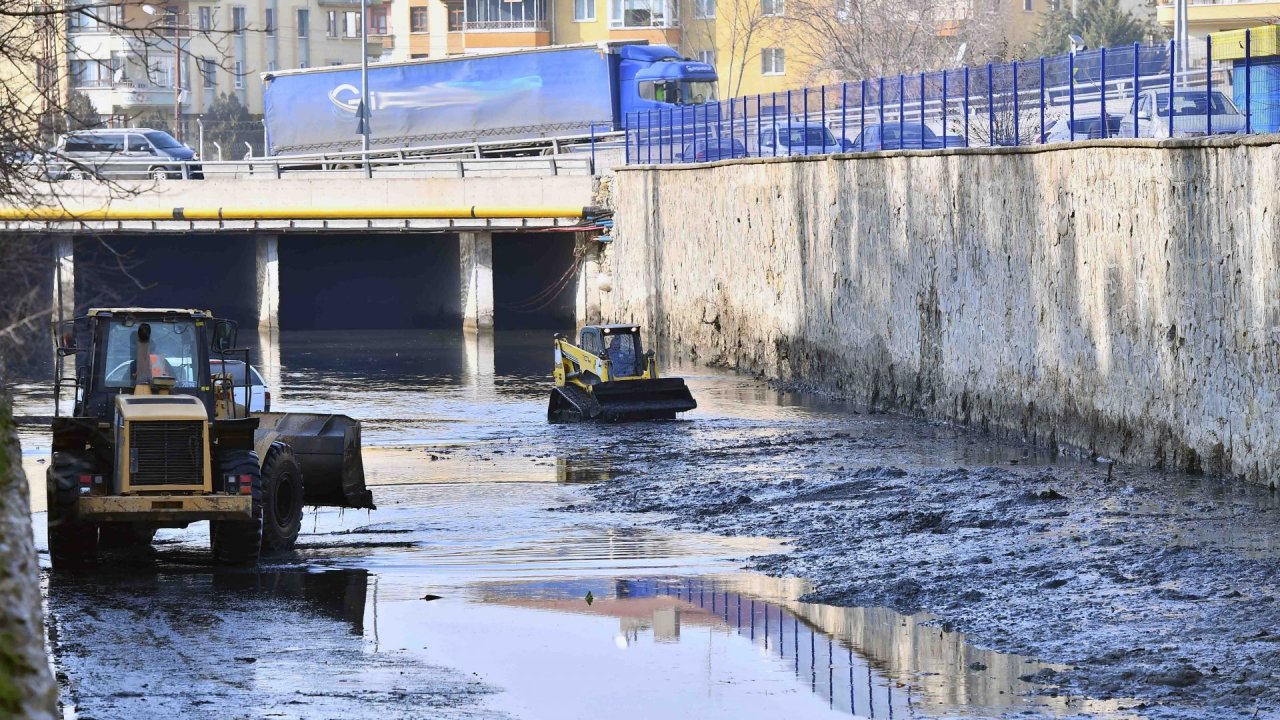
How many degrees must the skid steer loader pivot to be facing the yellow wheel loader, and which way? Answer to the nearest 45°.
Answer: approximately 45° to its right

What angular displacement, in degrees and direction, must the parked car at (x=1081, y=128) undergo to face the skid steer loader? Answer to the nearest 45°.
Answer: approximately 45° to its right

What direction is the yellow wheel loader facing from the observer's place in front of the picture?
facing away from the viewer and to the right of the viewer

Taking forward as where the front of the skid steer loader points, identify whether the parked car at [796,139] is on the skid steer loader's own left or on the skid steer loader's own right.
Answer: on the skid steer loader's own left

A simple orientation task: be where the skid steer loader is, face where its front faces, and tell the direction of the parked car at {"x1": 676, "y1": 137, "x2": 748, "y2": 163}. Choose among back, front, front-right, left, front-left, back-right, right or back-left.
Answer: back-left

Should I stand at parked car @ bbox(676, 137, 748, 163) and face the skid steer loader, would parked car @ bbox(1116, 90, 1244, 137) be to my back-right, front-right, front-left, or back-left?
front-left

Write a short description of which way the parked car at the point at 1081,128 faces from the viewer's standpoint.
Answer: facing to the left of the viewer

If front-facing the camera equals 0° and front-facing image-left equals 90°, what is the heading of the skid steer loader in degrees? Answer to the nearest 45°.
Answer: approximately 315°
